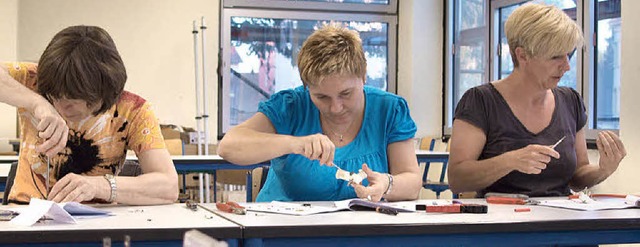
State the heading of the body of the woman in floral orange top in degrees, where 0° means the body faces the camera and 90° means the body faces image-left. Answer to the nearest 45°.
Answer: approximately 0°

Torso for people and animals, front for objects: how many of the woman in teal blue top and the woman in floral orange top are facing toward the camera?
2

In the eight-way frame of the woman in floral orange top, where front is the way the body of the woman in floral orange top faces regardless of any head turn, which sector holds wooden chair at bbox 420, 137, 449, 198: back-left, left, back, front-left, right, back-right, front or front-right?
back-left

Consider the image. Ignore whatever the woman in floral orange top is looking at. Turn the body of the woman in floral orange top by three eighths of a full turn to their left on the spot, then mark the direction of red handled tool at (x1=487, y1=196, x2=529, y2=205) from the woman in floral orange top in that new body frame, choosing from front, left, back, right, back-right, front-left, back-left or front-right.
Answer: front-right

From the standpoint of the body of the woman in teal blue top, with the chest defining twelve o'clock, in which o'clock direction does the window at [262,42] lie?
The window is roughly at 6 o'clock from the woman in teal blue top.

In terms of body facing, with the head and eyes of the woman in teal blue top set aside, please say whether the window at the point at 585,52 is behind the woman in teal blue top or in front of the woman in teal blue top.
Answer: behind
